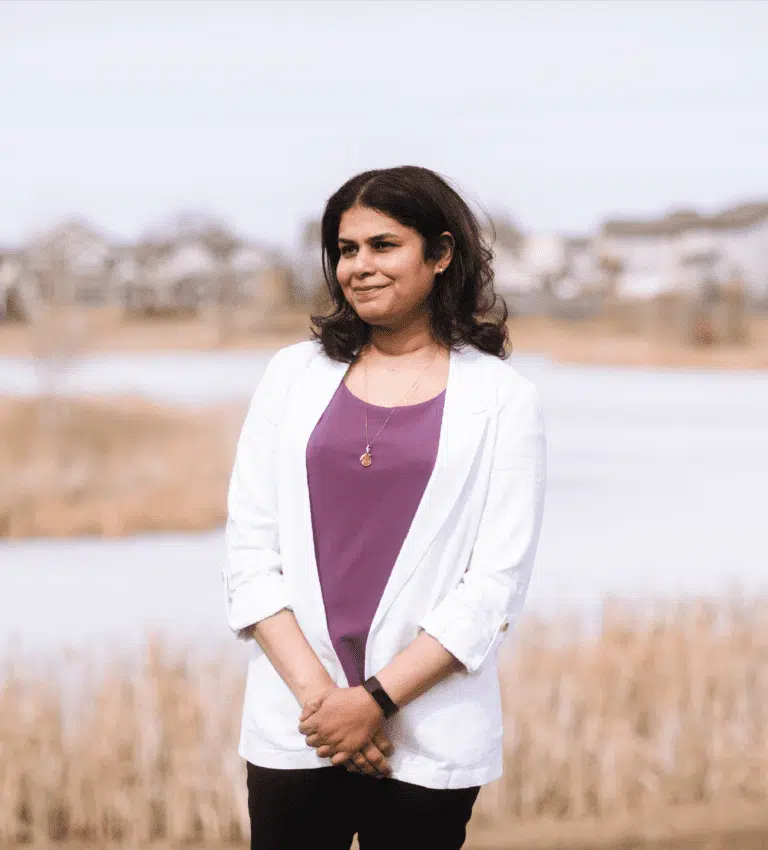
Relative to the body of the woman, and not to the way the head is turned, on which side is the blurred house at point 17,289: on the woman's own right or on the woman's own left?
on the woman's own right

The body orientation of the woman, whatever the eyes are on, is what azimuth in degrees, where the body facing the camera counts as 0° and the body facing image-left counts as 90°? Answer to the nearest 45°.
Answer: approximately 45°

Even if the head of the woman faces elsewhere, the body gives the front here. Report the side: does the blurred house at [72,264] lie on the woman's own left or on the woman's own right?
on the woman's own right

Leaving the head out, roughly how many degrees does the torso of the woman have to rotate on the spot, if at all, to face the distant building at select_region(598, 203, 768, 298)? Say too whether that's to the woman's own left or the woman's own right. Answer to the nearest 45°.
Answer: approximately 135° to the woman's own right

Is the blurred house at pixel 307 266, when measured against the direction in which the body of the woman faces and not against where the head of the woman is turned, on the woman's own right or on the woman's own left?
on the woman's own right
